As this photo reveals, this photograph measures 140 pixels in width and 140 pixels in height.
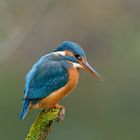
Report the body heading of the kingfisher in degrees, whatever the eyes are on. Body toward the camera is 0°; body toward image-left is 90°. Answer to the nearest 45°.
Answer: approximately 270°
